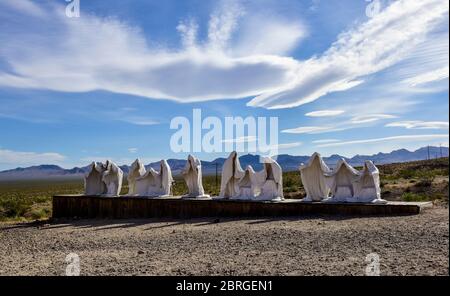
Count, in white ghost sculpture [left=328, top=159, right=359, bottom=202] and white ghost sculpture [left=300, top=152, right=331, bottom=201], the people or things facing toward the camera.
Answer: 2

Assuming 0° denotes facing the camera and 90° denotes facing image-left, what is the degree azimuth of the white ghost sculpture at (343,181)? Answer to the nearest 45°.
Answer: approximately 0°

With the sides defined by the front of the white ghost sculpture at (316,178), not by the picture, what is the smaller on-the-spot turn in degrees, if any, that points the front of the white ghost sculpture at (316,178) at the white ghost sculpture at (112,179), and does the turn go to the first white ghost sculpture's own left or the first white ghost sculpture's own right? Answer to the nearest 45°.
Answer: approximately 90° to the first white ghost sculpture's own right

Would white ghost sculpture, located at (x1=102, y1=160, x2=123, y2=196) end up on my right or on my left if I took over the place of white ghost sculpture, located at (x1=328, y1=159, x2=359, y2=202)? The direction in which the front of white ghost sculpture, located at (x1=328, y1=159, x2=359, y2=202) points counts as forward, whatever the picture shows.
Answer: on my right

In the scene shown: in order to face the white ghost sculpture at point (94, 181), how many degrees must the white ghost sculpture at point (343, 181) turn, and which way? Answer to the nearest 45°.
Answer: approximately 90° to its right

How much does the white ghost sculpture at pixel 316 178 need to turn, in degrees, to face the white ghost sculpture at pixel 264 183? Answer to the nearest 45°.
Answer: approximately 90° to its right

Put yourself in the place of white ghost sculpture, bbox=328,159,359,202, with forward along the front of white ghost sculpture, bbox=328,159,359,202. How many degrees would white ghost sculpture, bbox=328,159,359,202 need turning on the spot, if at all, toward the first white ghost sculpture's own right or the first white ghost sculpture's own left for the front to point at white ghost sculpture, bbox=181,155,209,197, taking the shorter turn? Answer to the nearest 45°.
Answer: approximately 90° to the first white ghost sculpture's own right

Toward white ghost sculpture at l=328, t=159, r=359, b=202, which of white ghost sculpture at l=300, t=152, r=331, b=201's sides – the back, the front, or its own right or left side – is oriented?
left

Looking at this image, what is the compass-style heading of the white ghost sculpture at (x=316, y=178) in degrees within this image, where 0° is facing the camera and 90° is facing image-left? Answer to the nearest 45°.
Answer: approximately 0°

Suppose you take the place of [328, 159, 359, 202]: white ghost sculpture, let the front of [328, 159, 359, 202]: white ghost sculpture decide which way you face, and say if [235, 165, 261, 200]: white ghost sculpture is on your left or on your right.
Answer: on your right

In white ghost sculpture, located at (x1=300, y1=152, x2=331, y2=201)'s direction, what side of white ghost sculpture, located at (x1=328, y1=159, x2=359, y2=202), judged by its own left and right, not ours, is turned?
right
